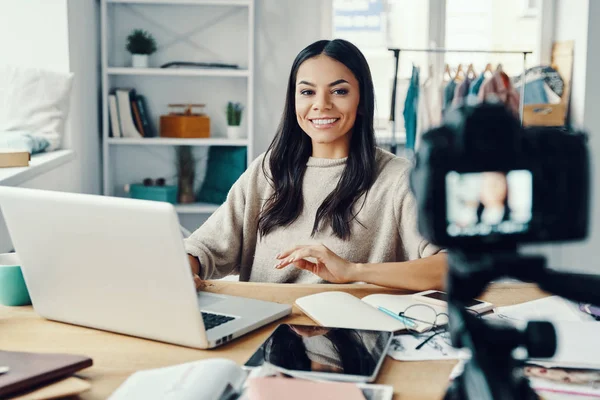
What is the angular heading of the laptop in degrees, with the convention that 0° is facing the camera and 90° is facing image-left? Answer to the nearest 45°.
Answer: approximately 225°

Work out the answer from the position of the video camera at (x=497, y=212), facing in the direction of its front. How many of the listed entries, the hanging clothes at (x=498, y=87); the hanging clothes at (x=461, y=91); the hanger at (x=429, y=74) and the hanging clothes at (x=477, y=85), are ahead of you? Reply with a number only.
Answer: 4

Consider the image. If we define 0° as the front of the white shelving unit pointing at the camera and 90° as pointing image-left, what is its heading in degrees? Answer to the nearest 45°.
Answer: approximately 0°

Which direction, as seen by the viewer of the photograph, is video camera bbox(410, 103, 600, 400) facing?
facing away from the viewer

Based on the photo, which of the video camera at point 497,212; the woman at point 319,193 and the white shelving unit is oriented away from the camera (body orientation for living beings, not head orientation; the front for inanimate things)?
the video camera

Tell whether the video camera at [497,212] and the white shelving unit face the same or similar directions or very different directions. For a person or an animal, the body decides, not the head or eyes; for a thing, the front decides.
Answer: very different directions

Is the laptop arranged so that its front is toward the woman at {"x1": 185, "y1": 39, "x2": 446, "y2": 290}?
yes

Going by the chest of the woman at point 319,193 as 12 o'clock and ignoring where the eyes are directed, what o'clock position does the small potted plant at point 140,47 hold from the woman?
The small potted plant is roughly at 5 o'clock from the woman.
